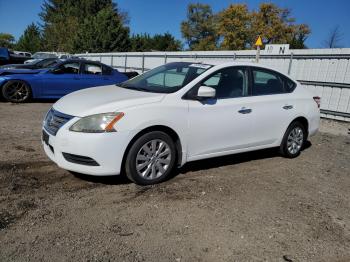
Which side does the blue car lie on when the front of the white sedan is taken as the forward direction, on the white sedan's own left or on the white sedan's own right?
on the white sedan's own right

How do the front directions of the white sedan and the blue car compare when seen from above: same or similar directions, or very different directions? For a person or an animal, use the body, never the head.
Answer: same or similar directions

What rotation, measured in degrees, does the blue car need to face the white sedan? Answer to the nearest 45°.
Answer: approximately 90° to its left

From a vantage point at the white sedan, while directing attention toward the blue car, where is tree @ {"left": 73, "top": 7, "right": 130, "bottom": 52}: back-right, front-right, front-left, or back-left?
front-right

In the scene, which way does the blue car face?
to the viewer's left

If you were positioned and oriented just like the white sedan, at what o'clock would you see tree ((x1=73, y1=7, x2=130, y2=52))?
The tree is roughly at 4 o'clock from the white sedan.

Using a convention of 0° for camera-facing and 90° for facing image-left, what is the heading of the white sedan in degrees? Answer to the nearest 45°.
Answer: approximately 45°

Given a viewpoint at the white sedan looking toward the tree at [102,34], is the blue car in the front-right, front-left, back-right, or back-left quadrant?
front-left

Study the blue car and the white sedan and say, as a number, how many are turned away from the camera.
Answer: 0

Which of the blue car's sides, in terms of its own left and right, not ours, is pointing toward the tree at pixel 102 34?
right
